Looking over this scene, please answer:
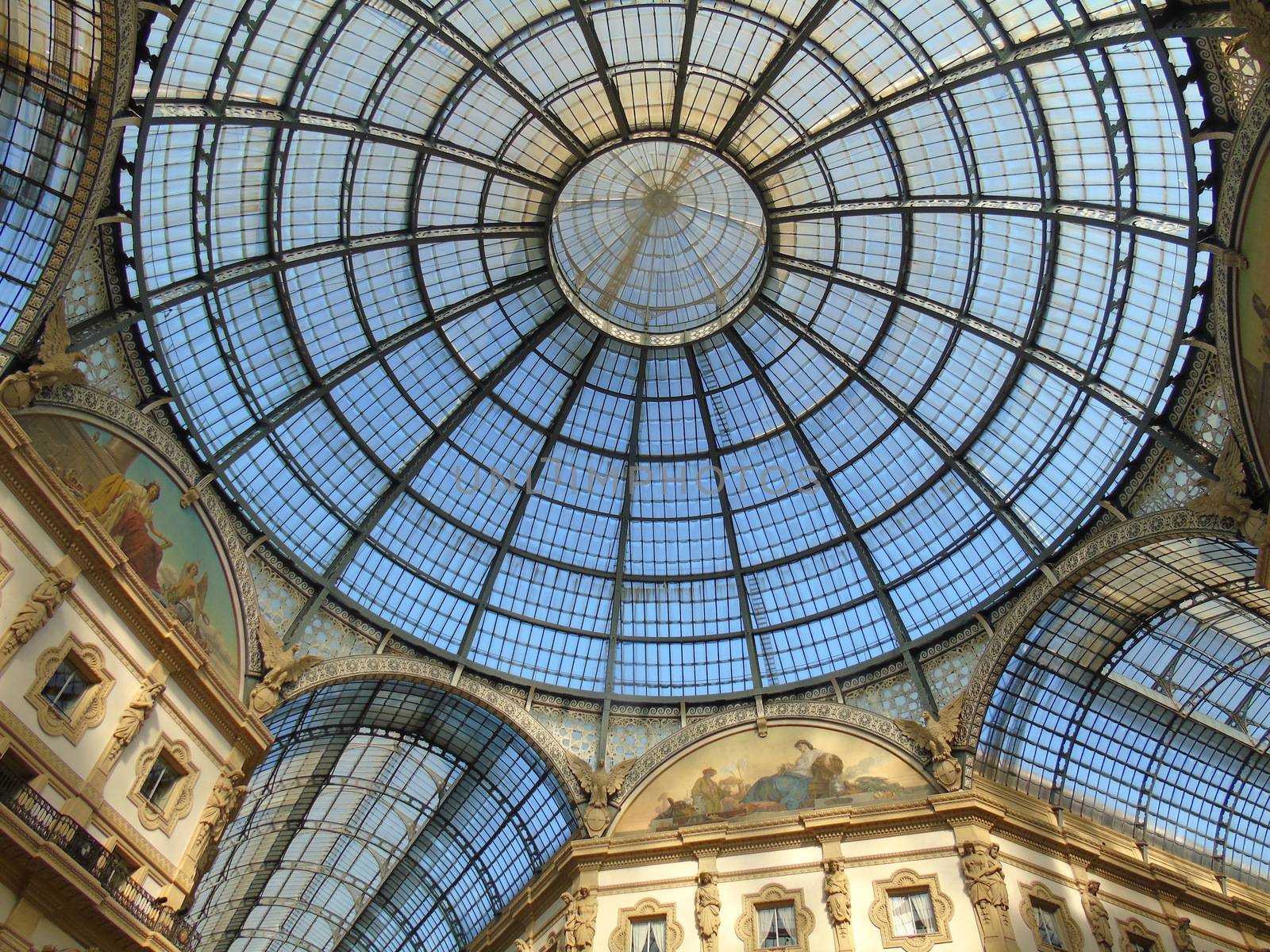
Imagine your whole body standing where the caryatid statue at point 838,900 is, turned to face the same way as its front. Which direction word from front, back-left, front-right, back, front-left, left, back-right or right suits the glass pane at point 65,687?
front-right

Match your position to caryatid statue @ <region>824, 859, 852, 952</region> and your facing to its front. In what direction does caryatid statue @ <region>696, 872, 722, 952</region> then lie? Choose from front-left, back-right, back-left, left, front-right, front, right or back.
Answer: right

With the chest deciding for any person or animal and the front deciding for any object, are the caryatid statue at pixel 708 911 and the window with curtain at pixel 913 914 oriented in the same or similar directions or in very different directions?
same or similar directions

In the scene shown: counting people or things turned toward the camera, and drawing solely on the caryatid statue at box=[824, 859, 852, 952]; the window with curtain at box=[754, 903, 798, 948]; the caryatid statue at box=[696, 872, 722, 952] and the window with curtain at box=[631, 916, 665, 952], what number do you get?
4

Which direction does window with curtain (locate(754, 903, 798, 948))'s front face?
toward the camera

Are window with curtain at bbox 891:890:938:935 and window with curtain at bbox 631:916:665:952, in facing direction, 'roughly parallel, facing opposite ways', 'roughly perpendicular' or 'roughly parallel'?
roughly parallel

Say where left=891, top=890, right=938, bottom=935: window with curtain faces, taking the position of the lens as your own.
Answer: facing the viewer

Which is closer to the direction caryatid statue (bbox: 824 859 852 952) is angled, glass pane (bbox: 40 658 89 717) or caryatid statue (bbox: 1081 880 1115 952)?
the glass pane

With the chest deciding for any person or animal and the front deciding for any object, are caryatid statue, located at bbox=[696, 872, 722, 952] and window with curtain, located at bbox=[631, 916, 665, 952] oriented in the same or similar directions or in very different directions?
same or similar directions

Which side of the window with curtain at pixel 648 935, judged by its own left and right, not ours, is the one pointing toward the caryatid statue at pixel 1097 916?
left

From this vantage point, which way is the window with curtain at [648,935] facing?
toward the camera

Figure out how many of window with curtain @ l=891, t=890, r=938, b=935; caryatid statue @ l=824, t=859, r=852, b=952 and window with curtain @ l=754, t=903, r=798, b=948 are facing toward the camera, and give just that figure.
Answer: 3

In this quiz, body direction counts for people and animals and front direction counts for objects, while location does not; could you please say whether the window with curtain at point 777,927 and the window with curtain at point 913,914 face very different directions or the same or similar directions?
same or similar directions
